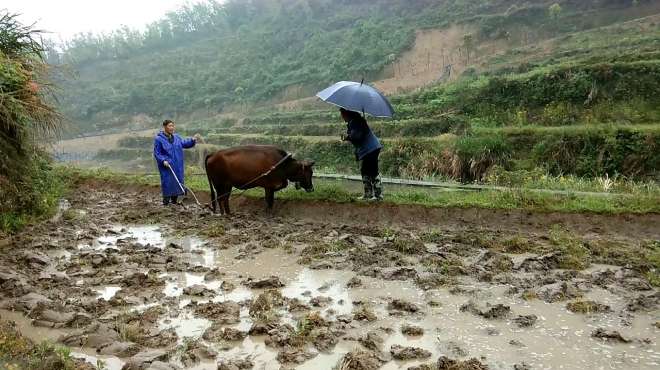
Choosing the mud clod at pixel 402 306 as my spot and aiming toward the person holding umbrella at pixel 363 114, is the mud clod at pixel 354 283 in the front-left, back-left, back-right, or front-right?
front-left

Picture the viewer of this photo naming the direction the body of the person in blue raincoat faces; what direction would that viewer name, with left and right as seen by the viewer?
facing the viewer and to the right of the viewer

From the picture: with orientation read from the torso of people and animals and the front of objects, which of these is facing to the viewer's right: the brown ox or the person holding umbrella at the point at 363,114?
the brown ox

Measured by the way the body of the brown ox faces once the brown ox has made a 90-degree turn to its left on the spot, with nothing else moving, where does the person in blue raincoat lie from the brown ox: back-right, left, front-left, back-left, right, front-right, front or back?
front-left

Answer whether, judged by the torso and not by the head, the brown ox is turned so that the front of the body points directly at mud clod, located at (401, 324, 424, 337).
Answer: no

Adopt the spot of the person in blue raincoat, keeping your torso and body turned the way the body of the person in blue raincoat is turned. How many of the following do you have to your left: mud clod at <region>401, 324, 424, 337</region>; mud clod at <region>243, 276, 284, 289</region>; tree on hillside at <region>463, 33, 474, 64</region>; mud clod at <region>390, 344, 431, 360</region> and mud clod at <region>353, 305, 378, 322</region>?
1

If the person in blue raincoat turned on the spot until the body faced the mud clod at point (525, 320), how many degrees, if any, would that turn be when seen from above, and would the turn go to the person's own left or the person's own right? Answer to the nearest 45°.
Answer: approximately 45° to the person's own right

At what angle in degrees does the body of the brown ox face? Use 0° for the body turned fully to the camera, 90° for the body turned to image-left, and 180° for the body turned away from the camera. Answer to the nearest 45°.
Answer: approximately 270°

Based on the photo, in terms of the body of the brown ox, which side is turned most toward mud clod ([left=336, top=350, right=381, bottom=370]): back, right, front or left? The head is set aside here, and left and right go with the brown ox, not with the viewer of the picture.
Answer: right

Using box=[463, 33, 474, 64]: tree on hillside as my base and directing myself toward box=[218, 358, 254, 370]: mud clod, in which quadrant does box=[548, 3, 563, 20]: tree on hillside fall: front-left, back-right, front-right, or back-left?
back-left

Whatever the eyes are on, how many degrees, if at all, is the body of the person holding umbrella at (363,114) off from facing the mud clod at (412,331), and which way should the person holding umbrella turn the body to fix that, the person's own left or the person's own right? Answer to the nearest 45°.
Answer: approximately 90° to the person's own left

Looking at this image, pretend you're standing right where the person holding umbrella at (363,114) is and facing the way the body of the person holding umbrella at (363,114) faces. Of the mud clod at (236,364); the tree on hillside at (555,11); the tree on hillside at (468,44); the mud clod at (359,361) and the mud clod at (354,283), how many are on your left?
3

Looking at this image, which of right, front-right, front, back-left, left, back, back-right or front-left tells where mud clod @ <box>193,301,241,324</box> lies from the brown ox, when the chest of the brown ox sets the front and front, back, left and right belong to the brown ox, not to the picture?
right

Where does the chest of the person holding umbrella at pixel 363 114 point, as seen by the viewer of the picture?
to the viewer's left

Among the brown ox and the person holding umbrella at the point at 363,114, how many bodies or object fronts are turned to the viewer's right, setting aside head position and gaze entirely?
1

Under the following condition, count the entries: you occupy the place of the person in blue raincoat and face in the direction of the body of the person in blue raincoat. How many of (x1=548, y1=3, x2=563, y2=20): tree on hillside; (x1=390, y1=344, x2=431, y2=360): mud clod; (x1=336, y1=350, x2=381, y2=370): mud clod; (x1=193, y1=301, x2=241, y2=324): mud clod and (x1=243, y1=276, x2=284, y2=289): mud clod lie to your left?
1
